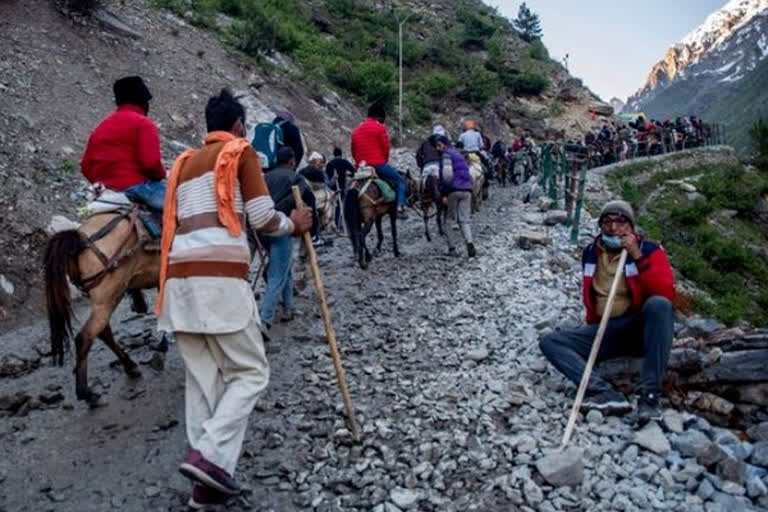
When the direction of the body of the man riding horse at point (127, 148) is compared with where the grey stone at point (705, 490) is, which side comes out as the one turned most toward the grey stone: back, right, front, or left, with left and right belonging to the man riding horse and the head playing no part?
right

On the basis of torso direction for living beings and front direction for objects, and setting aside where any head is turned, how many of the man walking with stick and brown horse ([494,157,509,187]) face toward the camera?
0

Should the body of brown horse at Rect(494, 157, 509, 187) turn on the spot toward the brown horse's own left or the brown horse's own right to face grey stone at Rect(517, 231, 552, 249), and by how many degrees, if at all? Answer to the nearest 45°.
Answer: approximately 180°

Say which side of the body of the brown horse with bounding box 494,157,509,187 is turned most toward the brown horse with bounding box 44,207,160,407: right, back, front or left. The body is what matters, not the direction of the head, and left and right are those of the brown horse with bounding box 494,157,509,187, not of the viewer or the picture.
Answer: back

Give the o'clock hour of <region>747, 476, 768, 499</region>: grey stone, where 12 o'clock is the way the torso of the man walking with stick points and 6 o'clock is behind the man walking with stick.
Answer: The grey stone is roughly at 2 o'clock from the man walking with stick.

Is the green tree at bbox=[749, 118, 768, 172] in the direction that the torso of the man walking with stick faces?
yes

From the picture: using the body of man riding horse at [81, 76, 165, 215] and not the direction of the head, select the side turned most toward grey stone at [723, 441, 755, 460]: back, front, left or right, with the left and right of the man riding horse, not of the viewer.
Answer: right

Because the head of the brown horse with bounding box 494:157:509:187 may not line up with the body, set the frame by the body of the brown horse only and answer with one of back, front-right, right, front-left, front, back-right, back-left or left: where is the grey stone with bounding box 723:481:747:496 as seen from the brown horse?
back

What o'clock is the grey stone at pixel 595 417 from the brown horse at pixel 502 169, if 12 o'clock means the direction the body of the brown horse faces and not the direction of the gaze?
The grey stone is roughly at 6 o'clock from the brown horse.

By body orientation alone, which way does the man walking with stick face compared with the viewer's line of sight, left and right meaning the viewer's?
facing away from the viewer and to the right of the viewer

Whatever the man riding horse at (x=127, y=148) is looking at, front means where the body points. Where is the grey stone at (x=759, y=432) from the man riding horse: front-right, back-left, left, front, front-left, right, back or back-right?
right

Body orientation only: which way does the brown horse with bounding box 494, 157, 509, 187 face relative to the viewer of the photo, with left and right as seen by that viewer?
facing away from the viewer

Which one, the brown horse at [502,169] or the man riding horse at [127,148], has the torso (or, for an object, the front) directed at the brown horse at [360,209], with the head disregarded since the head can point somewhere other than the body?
the man riding horse

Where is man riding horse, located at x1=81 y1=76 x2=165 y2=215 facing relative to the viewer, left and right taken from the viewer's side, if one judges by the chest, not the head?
facing away from the viewer and to the right of the viewer

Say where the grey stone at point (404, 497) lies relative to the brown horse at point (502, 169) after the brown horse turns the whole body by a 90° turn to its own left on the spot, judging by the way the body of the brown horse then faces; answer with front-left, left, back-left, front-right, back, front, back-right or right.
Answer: left
